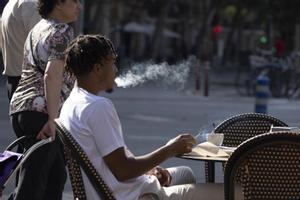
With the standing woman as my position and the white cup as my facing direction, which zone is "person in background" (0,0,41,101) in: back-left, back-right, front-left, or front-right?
back-left

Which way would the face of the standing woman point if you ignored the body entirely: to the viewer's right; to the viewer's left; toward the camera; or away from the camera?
to the viewer's right

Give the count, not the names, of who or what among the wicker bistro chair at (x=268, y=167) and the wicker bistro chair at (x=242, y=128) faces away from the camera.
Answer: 1

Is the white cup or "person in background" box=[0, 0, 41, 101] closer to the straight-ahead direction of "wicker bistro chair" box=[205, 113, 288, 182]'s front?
the white cup

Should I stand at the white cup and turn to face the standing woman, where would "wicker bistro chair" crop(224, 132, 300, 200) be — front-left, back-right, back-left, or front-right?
back-left

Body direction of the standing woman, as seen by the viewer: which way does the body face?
to the viewer's right

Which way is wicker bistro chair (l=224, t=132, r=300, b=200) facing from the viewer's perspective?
away from the camera

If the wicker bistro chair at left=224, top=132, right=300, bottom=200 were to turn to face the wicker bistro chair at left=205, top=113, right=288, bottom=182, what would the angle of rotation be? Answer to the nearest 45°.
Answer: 0° — it already faces it

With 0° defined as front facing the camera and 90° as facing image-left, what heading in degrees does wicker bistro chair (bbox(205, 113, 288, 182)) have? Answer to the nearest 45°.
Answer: approximately 0°
